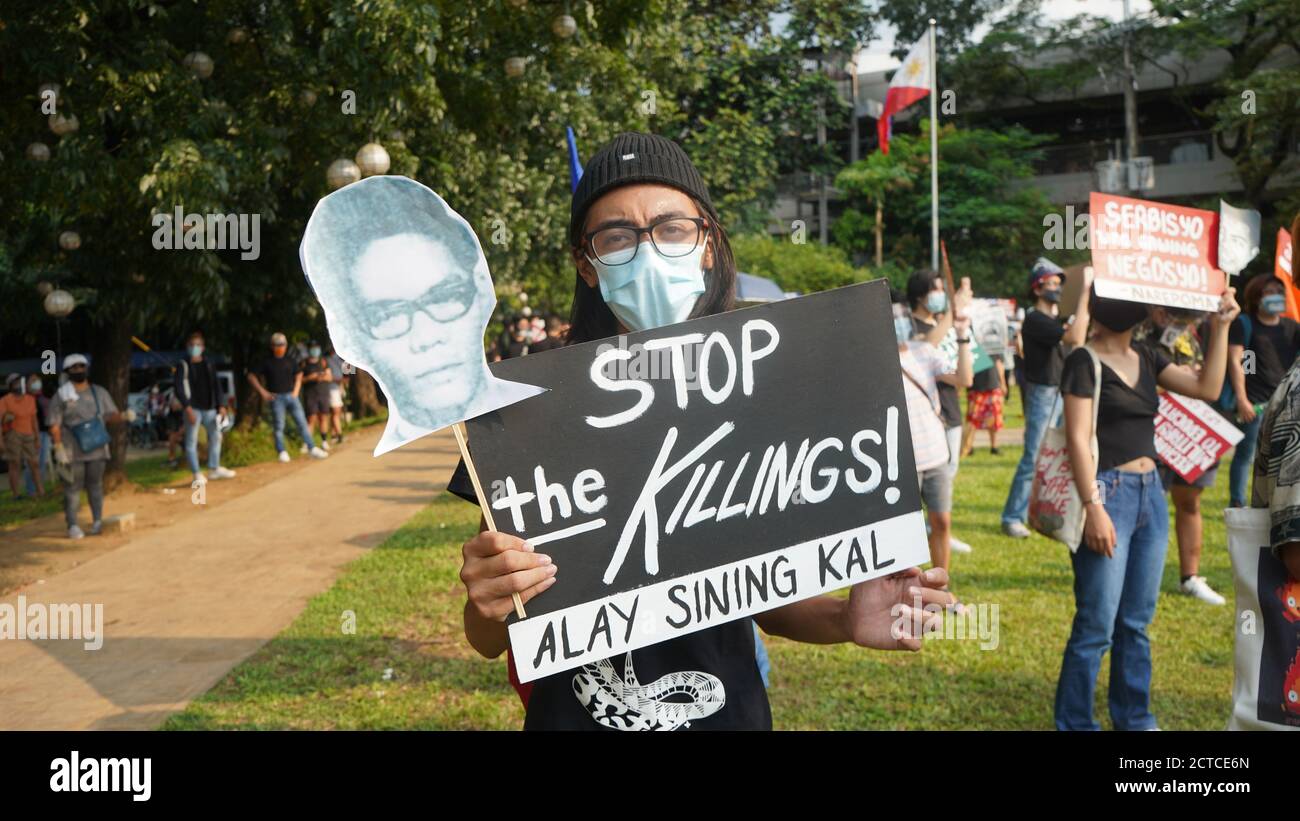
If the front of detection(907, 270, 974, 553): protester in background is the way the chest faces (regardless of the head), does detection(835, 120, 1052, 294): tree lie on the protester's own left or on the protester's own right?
on the protester's own left

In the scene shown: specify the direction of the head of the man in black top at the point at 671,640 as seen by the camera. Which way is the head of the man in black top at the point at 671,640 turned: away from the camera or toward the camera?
toward the camera

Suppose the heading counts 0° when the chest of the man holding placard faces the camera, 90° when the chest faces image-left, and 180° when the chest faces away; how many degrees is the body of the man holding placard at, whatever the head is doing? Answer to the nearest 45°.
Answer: approximately 0°

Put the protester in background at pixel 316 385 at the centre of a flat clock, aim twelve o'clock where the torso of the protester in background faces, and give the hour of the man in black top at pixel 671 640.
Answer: The man in black top is roughly at 12 o'clock from the protester in background.

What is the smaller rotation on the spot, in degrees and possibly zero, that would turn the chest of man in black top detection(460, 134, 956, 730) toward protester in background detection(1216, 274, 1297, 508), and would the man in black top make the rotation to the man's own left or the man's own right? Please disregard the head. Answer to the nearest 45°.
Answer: approximately 135° to the man's own left

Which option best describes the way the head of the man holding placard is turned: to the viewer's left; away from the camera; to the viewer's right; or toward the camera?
toward the camera

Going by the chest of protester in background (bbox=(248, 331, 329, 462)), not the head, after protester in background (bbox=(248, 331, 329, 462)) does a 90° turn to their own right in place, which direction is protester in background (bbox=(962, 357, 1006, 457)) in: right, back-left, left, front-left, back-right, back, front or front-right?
back-left

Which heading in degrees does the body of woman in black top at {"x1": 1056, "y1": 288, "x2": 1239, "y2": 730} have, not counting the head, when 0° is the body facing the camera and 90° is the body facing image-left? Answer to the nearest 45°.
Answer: approximately 315°

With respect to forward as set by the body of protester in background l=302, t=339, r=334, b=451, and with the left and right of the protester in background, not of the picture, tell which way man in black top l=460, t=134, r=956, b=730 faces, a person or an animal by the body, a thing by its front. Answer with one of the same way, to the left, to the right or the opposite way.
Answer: the same way

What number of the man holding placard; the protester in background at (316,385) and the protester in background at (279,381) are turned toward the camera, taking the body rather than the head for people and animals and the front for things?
3

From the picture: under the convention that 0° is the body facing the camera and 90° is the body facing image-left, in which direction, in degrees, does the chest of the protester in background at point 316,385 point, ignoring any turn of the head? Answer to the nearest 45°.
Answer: approximately 0°

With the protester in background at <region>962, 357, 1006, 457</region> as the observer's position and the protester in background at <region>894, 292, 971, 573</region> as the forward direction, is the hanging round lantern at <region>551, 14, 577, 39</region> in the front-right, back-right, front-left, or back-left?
front-right

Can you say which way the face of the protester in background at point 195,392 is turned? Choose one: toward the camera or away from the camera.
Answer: toward the camera
